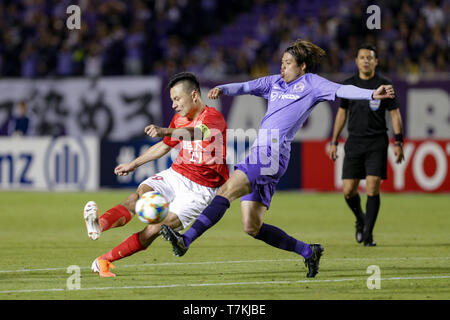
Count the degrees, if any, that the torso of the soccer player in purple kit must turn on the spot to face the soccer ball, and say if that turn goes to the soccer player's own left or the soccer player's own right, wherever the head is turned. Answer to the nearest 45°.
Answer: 0° — they already face it

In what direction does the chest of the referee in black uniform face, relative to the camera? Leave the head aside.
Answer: toward the camera

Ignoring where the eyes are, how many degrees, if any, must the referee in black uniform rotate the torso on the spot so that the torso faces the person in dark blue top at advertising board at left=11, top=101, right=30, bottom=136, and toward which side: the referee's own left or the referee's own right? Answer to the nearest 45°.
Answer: approximately 135° to the referee's own right

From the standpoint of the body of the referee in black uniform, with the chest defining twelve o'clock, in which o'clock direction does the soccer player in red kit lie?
The soccer player in red kit is roughly at 1 o'clock from the referee in black uniform.

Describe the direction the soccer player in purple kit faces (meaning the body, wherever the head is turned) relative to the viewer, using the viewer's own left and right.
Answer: facing the viewer and to the left of the viewer

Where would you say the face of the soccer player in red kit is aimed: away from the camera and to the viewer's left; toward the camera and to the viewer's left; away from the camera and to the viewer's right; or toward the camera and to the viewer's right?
toward the camera and to the viewer's left

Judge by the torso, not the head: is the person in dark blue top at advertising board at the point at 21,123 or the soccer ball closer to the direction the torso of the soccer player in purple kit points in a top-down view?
the soccer ball

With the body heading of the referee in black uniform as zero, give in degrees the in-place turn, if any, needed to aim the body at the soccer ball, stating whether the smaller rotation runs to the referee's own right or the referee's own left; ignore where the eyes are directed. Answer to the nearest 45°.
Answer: approximately 45° to the referee's own right
